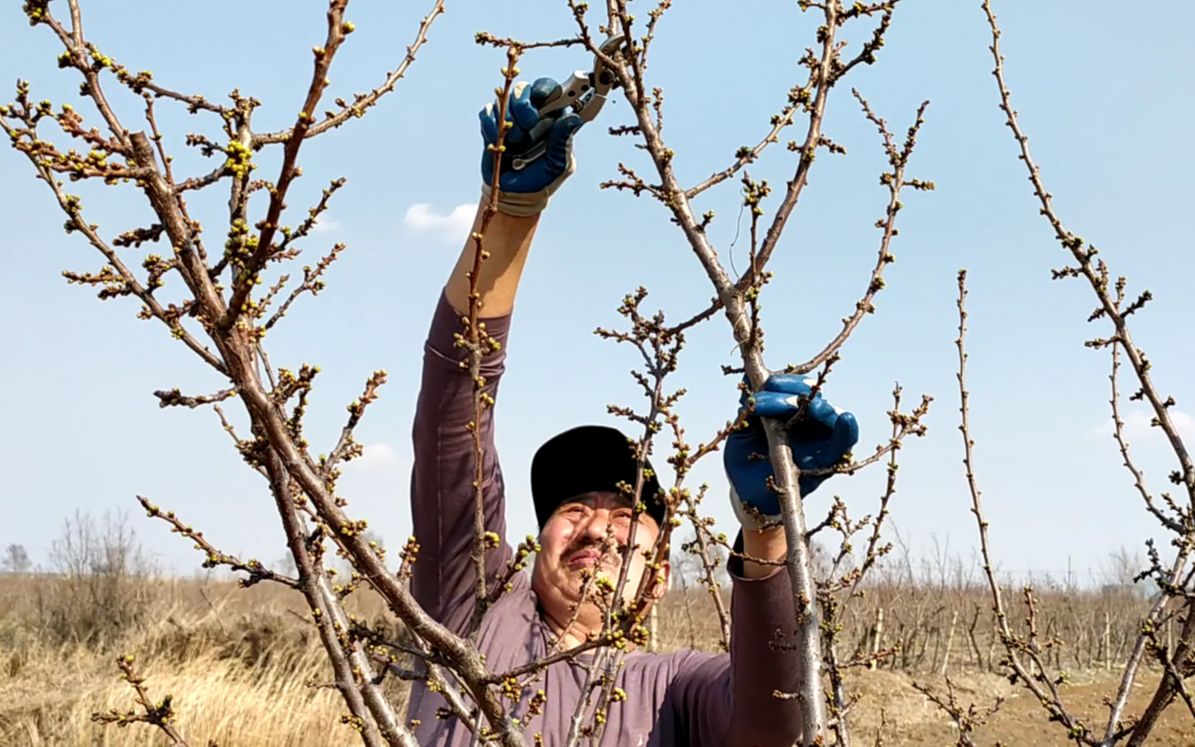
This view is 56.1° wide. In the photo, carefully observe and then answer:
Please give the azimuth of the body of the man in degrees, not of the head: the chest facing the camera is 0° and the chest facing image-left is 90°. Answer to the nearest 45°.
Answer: approximately 0°
